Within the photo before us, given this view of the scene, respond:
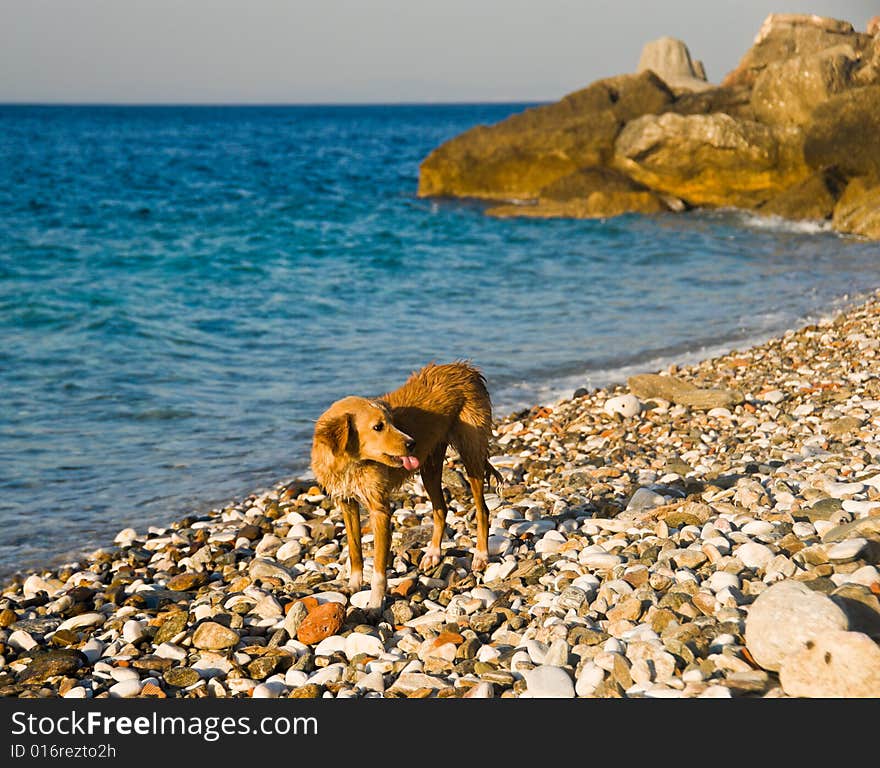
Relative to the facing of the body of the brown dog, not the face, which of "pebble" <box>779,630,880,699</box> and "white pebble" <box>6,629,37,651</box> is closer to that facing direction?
the white pebble

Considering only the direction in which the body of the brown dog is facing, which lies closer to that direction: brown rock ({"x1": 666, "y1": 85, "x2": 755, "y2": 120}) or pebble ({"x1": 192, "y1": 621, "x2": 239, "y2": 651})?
the pebble

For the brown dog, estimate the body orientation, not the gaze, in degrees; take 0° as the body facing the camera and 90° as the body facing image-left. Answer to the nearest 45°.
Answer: approximately 45°

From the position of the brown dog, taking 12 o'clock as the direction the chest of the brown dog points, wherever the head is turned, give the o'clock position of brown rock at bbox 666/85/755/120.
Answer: The brown rock is roughly at 5 o'clock from the brown dog.

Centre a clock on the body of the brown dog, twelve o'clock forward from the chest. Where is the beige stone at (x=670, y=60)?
The beige stone is roughly at 5 o'clock from the brown dog.

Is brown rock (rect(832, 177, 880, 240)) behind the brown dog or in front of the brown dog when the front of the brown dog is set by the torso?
behind

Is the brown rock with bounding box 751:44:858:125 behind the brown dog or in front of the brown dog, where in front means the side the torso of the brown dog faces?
behind
